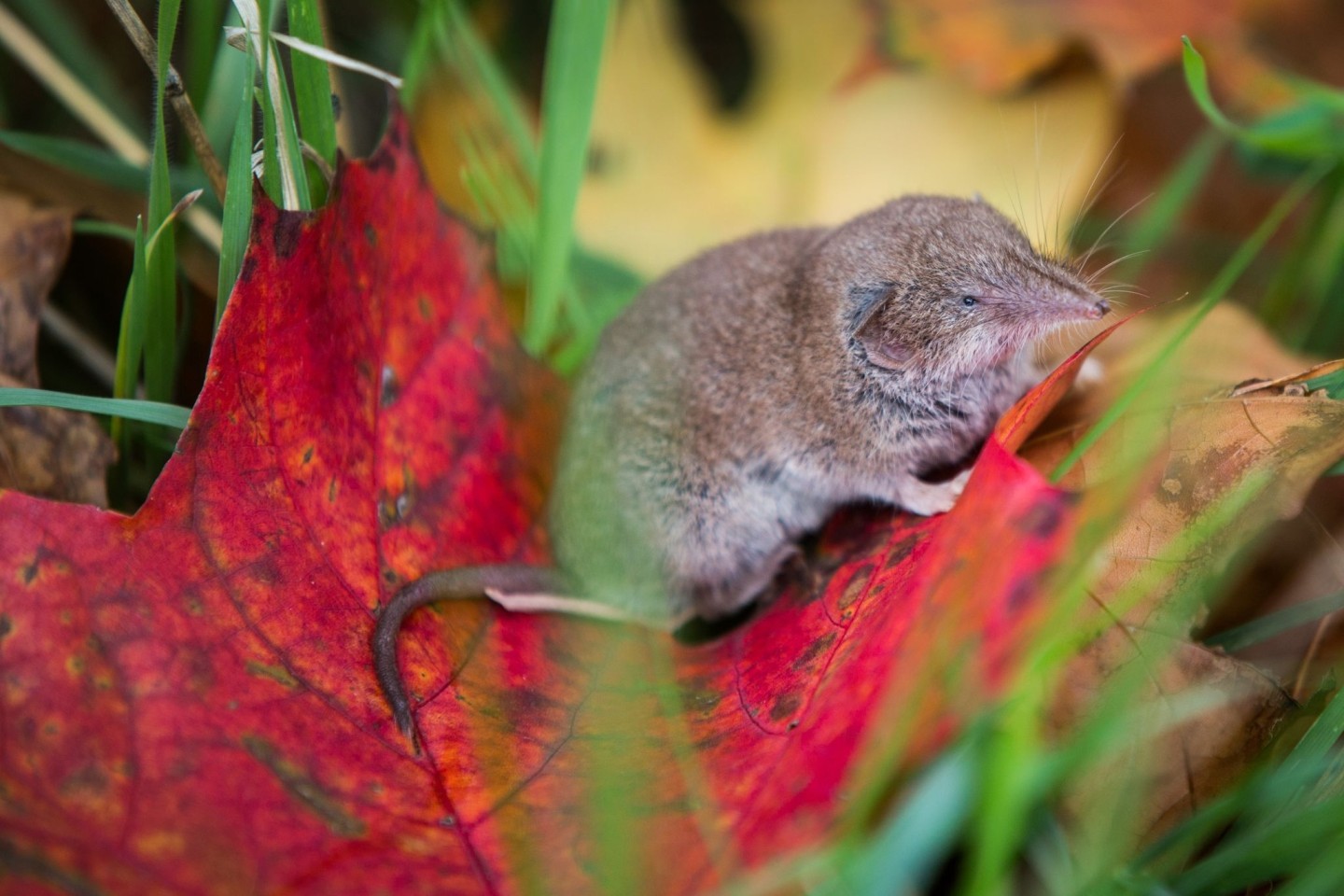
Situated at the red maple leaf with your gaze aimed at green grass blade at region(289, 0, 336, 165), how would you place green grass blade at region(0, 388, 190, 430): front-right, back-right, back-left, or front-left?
front-left

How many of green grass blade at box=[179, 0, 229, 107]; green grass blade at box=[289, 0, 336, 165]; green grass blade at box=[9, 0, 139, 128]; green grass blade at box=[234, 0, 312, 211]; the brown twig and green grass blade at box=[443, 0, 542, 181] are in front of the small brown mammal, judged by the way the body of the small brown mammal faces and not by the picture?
0

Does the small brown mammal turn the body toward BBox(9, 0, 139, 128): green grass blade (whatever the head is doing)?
no

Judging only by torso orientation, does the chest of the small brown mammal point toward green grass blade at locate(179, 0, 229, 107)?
no

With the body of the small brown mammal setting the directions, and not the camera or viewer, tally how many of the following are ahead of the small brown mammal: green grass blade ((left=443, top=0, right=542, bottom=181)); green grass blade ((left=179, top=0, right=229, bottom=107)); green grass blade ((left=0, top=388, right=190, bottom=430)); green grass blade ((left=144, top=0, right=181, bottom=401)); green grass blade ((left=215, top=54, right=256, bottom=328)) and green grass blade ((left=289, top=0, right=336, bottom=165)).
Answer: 0

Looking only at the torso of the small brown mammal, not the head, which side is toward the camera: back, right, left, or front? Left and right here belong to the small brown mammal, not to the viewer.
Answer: right

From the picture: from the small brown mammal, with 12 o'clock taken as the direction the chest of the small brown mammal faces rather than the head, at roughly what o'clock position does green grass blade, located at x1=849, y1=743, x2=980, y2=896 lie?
The green grass blade is roughly at 3 o'clock from the small brown mammal.

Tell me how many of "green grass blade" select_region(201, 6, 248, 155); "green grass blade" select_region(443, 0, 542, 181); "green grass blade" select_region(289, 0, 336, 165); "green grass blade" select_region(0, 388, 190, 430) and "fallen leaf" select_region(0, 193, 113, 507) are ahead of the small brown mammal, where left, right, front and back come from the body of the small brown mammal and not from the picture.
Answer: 0

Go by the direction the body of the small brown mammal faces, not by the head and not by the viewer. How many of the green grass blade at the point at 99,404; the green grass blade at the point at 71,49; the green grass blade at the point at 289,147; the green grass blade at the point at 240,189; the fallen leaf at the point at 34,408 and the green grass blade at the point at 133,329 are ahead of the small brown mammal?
0

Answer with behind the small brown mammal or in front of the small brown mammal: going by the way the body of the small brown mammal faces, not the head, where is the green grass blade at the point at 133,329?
behind

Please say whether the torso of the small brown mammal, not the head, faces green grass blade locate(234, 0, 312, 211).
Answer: no
